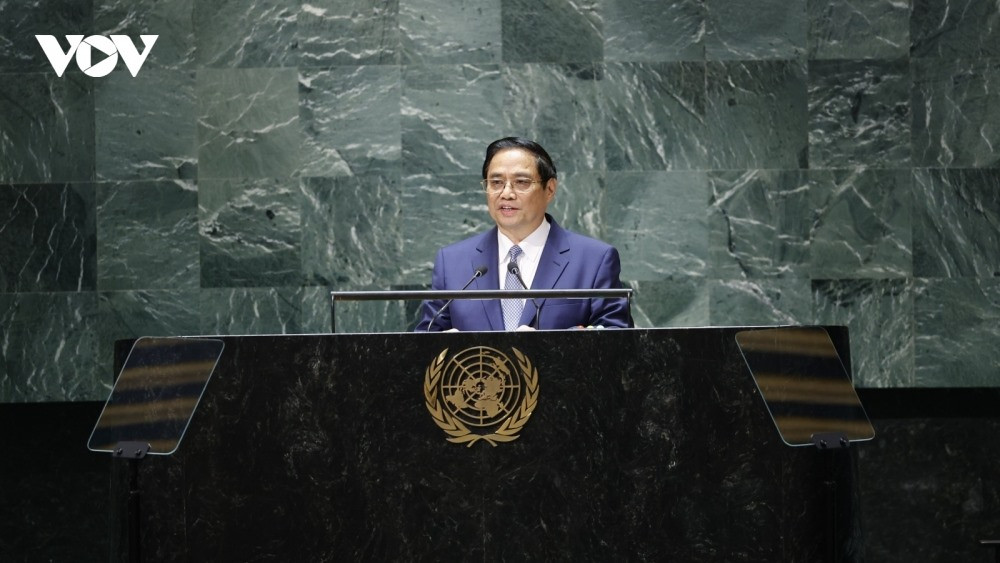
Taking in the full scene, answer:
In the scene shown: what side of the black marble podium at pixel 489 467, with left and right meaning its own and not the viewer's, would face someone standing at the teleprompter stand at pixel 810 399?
left

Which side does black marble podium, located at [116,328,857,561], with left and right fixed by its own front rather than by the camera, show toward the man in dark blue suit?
back

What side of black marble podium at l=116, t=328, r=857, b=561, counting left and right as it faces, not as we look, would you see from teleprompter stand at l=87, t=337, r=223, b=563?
right

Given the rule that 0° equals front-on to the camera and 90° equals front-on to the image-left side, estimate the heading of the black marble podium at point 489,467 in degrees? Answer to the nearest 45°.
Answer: approximately 0°
